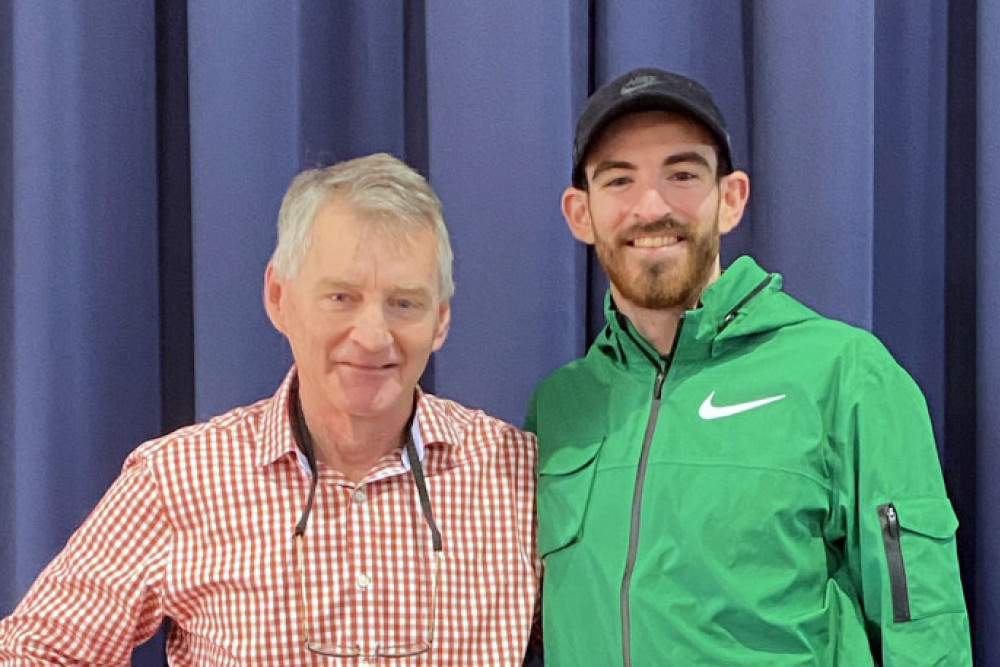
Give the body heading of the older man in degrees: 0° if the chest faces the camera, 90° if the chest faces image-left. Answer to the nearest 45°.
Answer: approximately 0°
